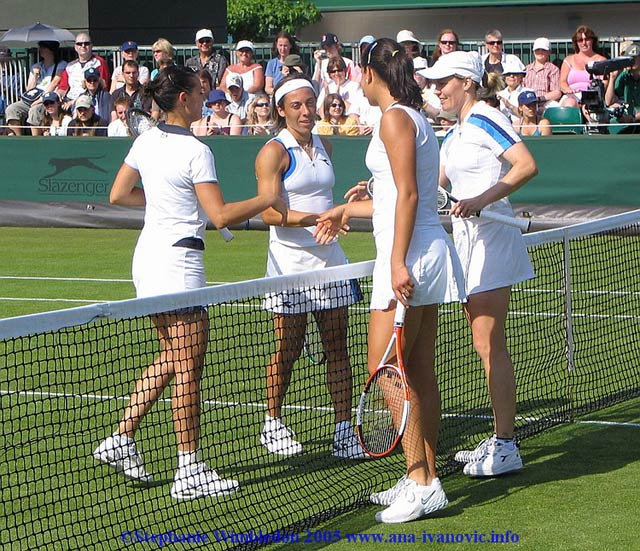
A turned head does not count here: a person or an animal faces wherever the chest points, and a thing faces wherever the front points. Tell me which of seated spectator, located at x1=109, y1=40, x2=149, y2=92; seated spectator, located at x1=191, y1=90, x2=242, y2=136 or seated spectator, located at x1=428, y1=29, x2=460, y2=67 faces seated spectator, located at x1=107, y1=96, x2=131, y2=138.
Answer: seated spectator, located at x1=109, y1=40, x2=149, y2=92

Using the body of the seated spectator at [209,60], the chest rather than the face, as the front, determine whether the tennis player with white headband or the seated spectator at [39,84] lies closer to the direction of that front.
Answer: the tennis player with white headband

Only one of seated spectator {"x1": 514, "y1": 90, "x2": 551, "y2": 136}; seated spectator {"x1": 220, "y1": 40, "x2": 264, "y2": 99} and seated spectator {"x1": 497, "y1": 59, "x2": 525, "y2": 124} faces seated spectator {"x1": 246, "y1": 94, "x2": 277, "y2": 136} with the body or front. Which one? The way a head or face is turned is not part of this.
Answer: seated spectator {"x1": 220, "y1": 40, "x2": 264, "y2": 99}

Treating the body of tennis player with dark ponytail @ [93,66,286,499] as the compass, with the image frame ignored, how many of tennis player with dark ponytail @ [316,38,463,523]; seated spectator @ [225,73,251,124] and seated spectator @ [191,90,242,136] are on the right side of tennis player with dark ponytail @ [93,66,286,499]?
1

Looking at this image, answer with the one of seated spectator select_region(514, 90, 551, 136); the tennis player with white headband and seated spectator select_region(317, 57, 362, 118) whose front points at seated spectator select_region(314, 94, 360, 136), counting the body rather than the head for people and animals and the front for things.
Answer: seated spectator select_region(317, 57, 362, 118)

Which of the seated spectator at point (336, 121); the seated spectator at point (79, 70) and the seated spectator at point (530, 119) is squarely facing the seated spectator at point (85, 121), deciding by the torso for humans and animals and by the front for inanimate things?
the seated spectator at point (79, 70)

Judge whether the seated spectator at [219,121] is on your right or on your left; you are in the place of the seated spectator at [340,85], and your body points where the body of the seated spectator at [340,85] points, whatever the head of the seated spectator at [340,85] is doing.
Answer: on your right

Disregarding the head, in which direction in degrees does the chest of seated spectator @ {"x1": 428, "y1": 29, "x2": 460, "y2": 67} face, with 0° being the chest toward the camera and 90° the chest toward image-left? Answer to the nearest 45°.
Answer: approximately 0°

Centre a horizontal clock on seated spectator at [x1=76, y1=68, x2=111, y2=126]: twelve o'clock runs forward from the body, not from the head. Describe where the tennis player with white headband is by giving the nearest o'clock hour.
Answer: The tennis player with white headband is roughly at 12 o'clock from the seated spectator.

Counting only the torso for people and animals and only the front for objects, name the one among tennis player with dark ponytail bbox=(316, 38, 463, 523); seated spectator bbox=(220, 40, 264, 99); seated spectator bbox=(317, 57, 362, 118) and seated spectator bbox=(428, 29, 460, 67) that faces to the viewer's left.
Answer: the tennis player with dark ponytail

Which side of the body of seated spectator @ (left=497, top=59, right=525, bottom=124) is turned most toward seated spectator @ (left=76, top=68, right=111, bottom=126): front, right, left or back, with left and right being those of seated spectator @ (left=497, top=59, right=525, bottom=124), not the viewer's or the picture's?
right

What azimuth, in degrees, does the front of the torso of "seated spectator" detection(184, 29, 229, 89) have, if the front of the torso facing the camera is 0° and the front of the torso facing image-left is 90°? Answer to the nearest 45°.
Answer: approximately 0°
